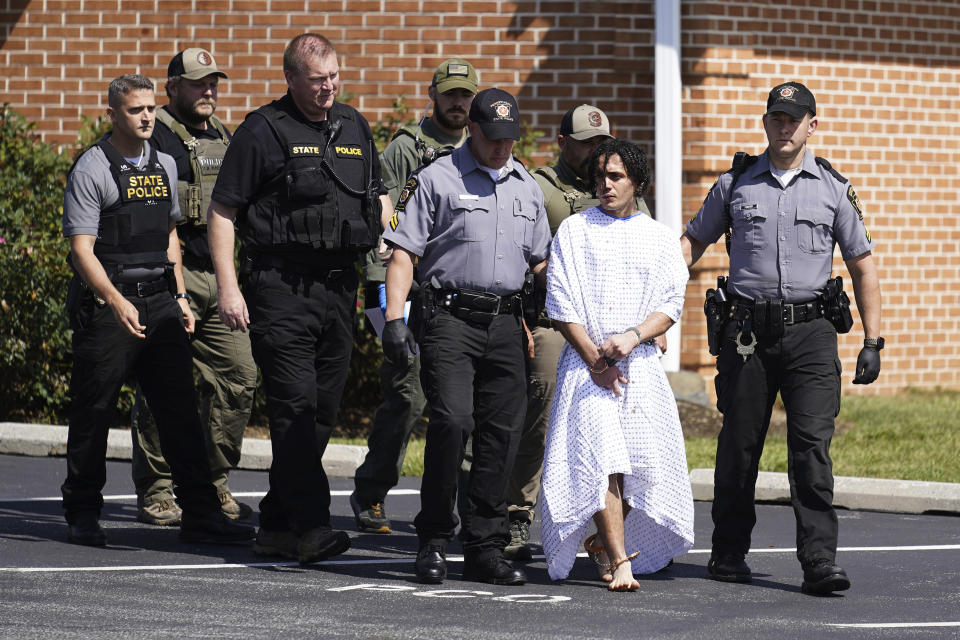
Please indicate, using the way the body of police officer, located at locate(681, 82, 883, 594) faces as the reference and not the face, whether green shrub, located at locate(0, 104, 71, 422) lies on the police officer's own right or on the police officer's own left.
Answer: on the police officer's own right

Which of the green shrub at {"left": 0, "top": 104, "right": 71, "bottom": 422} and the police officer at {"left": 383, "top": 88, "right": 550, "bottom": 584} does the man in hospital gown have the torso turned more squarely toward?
the police officer

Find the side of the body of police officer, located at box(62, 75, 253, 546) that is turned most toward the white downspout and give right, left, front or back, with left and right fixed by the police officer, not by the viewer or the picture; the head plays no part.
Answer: left

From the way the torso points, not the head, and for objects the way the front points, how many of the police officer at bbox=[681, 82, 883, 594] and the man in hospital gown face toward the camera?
2

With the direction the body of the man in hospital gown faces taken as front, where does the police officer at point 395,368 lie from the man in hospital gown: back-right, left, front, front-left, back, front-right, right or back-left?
back-right

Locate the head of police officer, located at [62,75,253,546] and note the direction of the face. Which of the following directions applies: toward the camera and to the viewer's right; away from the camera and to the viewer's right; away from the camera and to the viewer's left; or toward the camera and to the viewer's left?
toward the camera and to the viewer's right

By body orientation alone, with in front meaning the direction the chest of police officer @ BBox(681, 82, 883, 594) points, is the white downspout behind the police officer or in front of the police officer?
behind

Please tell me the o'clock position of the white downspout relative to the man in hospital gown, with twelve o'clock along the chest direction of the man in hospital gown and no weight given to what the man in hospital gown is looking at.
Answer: The white downspout is roughly at 6 o'clock from the man in hospital gown.

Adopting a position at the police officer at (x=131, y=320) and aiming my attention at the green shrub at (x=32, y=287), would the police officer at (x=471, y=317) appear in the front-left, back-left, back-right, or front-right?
back-right

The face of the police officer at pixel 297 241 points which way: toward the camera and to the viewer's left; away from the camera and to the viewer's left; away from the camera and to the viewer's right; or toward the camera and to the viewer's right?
toward the camera and to the viewer's right

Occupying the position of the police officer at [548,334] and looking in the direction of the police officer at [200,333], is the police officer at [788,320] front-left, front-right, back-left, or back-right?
back-left
